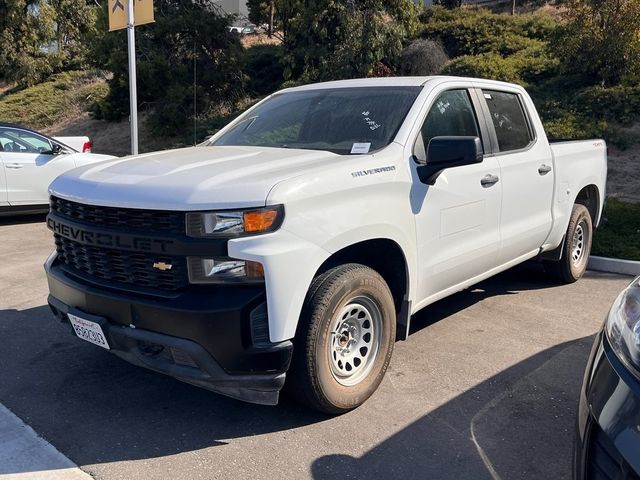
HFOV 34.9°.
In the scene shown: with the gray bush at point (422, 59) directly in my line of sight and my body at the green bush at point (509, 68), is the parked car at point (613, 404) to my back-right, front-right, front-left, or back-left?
back-left

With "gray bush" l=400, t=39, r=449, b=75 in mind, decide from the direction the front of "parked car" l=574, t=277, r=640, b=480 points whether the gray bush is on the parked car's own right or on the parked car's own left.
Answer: on the parked car's own right

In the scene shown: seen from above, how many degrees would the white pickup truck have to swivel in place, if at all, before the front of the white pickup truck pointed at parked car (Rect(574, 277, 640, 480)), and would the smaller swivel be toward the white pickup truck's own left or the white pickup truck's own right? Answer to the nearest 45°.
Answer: approximately 90° to the white pickup truck's own left

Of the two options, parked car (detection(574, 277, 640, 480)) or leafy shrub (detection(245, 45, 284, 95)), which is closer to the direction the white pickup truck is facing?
the parked car

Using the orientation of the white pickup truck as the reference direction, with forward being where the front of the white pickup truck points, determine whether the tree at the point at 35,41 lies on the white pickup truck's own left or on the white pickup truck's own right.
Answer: on the white pickup truck's own right

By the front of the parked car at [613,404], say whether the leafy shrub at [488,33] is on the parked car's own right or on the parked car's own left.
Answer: on the parked car's own right

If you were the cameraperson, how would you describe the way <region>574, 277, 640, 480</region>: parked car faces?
facing the viewer and to the left of the viewer
